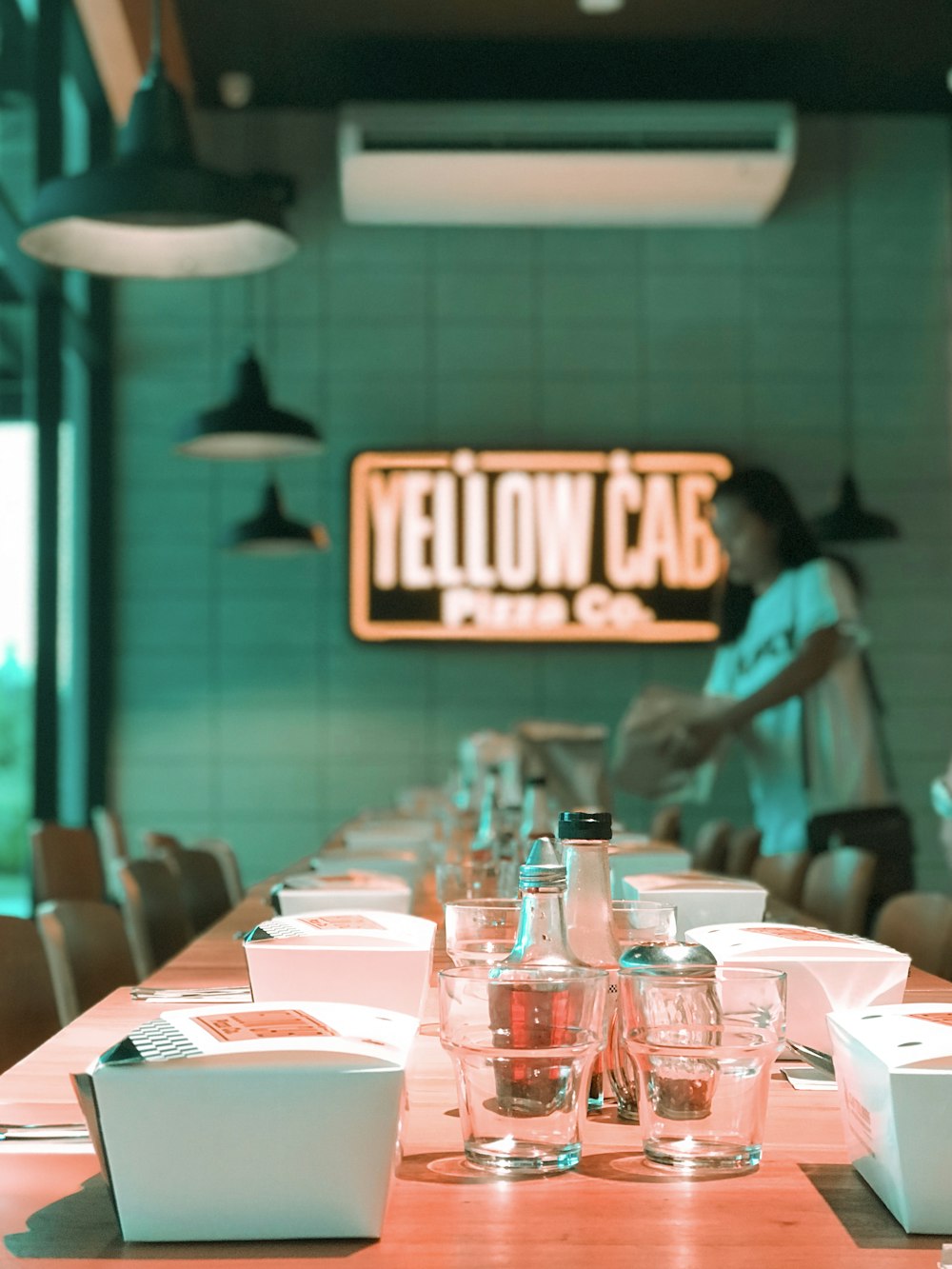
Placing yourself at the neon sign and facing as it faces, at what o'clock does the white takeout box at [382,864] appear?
The white takeout box is roughly at 12 o'clock from the neon sign.

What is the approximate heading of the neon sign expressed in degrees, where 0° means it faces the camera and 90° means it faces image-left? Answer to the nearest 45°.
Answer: approximately 0°

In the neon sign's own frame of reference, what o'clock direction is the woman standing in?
The woman standing is roughly at 11 o'clock from the neon sign.

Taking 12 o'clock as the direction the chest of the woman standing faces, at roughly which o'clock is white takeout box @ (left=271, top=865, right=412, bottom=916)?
The white takeout box is roughly at 11 o'clock from the woman standing.

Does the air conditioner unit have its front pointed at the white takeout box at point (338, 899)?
yes

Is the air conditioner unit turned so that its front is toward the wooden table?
yes

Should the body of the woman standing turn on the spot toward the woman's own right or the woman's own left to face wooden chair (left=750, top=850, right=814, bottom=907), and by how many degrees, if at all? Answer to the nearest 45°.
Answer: approximately 45° to the woman's own left

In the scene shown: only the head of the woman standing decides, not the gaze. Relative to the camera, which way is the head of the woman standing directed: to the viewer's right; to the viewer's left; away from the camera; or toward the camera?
to the viewer's left

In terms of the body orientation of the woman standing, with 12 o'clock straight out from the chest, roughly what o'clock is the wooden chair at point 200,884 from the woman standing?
The wooden chair is roughly at 12 o'clock from the woman standing.
